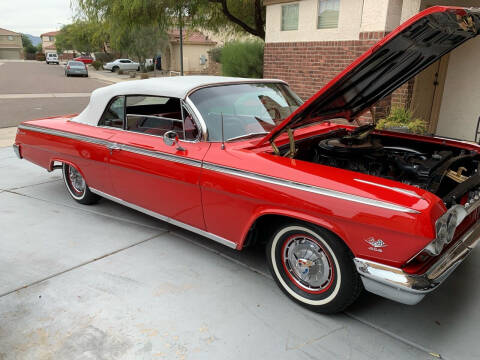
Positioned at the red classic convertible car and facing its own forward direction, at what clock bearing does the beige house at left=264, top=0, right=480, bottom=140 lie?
The beige house is roughly at 8 o'clock from the red classic convertible car.

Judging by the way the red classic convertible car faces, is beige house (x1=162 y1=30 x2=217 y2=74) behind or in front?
behind

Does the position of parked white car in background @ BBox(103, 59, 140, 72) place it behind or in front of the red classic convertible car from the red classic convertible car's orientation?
behind

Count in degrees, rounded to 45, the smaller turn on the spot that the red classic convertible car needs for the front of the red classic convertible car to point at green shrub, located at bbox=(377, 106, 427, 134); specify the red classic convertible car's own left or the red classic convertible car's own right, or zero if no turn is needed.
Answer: approximately 90° to the red classic convertible car's own left

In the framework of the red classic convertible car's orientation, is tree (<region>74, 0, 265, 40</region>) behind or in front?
behind

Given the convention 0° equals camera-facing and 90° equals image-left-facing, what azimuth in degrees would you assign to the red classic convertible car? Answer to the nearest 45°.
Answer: approximately 315°
